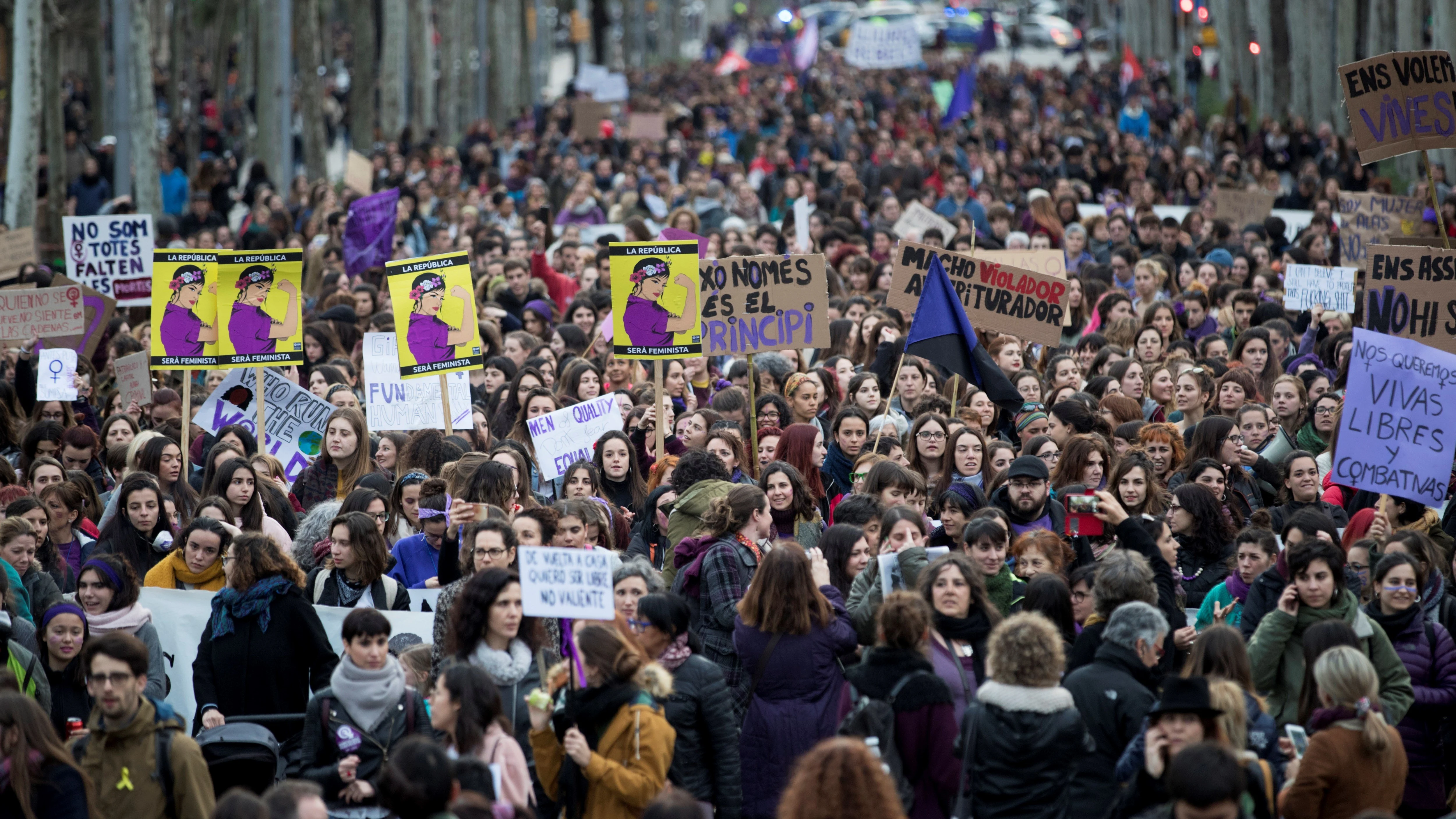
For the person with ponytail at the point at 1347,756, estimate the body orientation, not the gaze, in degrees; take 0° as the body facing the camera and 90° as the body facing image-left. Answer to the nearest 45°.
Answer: approximately 135°
